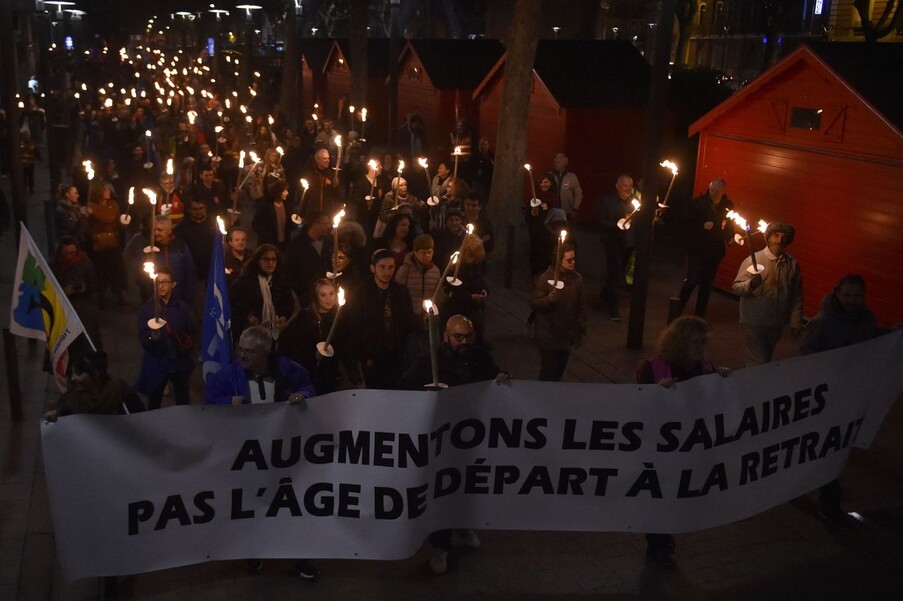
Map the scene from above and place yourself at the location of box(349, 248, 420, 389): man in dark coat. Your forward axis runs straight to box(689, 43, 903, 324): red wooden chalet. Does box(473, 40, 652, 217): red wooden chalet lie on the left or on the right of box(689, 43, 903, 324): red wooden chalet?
left

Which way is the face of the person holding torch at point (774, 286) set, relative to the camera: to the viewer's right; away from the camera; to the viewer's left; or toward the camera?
toward the camera

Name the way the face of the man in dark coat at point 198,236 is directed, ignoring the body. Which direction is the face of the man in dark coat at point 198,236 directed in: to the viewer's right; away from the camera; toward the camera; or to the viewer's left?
toward the camera

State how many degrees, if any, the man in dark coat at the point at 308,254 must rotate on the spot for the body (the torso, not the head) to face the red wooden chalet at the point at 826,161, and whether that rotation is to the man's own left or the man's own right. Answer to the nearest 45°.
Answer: approximately 45° to the man's own left

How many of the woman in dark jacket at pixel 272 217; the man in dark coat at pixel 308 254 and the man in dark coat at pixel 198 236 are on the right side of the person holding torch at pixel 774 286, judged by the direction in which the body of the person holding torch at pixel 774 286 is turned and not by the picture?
3

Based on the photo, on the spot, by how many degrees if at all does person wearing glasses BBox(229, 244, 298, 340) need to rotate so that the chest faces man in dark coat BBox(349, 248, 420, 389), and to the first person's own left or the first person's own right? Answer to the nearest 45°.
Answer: approximately 45° to the first person's own left

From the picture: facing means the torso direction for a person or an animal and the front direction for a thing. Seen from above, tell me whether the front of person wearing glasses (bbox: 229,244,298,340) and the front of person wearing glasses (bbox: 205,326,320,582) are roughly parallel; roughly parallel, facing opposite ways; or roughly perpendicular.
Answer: roughly parallel

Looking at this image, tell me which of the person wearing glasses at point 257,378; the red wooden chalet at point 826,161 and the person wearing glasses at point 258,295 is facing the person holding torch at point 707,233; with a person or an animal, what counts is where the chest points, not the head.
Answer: the red wooden chalet

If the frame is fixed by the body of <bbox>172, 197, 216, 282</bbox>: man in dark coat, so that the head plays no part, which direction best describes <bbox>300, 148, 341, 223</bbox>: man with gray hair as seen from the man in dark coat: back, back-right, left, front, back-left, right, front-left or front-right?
back-left

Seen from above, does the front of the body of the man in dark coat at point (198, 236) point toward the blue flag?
yes

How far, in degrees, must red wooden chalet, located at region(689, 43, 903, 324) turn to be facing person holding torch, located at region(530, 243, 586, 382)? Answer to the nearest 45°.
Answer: approximately 45° to its left

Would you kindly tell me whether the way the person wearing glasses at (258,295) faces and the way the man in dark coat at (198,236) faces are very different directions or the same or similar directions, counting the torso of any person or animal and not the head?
same or similar directions

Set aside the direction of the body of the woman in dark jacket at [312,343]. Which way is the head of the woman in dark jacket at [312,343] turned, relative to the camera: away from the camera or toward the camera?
toward the camera

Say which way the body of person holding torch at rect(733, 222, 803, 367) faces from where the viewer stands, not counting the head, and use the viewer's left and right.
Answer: facing the viewer

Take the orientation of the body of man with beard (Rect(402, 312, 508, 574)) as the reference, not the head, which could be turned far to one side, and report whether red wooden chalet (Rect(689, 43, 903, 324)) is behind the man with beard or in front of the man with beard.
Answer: behind

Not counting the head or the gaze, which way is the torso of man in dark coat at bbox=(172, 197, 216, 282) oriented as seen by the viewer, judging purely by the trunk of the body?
toward the camera
